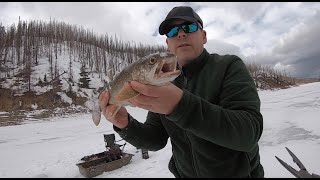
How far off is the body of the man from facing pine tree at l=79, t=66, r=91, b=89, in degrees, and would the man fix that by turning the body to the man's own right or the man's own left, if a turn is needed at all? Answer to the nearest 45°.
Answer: approximately 135° to the man's own right

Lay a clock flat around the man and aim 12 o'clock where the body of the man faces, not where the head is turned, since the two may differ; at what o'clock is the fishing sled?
The fishing sled is roughly at 4 o'clock from the man.

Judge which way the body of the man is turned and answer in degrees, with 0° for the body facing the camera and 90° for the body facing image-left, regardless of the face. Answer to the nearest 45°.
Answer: approximately 45°
